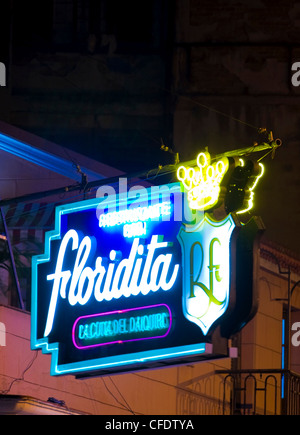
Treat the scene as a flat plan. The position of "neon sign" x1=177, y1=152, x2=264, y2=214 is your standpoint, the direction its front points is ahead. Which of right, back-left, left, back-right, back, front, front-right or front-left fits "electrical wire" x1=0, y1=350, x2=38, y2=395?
right

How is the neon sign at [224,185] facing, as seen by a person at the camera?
facing the viewer and to the left of the viewer

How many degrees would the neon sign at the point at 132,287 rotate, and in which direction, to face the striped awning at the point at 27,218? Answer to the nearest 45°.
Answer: approximately 90° to its right

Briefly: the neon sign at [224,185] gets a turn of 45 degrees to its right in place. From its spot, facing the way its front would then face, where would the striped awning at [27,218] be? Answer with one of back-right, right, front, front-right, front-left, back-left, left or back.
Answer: front-right
